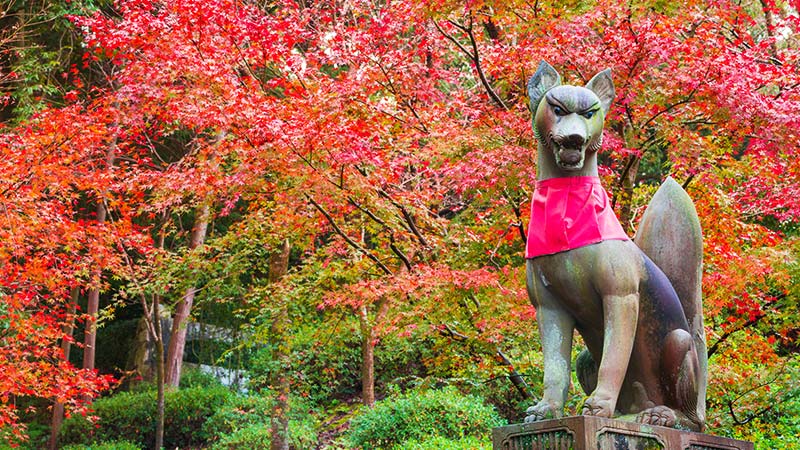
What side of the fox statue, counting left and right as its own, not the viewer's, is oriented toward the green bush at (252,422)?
right

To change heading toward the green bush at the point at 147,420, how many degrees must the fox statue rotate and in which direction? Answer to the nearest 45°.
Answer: approximately 90° to its right

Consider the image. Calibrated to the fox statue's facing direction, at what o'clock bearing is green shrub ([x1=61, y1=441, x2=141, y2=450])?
The green shrub is roughly at 3 o'clock from the fox statue.

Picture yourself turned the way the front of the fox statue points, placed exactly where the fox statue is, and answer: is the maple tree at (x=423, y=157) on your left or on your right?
on your right

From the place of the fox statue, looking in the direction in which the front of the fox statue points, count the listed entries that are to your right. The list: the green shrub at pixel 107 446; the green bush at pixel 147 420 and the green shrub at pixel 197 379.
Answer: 3

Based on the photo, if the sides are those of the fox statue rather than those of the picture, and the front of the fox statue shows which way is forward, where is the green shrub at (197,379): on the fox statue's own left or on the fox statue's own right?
on the fox statue's own right

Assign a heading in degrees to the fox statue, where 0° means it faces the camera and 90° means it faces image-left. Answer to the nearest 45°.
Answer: approximately 45°

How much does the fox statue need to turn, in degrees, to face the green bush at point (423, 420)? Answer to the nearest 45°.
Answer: approximately 135° to its right

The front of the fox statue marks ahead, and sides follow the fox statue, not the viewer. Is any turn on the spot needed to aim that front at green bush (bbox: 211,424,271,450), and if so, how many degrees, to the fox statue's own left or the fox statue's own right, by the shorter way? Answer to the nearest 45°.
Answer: approximately 90° to the fox statue's own right
